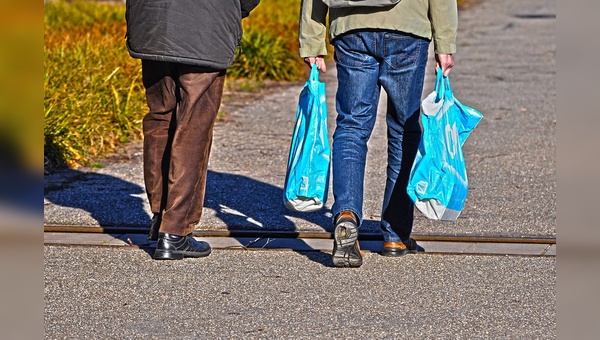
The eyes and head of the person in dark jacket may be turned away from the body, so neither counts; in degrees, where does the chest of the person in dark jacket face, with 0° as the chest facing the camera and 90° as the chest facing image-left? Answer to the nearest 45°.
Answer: approximately 225°

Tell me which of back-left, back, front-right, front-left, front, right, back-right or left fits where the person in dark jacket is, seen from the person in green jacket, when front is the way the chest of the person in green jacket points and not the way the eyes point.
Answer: left

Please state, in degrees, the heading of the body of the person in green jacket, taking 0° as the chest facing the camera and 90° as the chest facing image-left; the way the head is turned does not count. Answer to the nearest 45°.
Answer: approximately 180°

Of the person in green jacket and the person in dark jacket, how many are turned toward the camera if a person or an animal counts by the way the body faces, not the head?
0

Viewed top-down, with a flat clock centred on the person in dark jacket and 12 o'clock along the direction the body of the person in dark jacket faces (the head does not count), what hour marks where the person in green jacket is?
The person in green jacket is roughly at 2 o'clock from the person in dark jacket.
